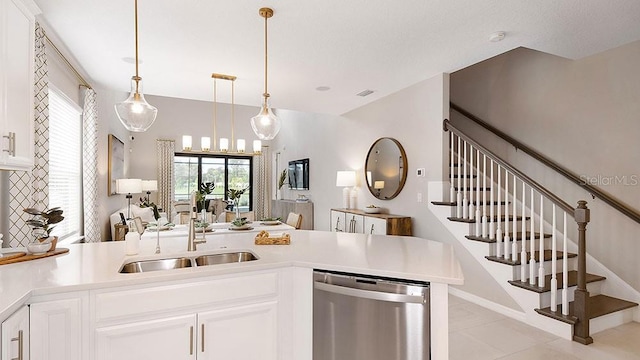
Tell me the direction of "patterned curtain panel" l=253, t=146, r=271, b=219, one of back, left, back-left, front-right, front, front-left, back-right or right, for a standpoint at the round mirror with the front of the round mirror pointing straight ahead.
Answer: right

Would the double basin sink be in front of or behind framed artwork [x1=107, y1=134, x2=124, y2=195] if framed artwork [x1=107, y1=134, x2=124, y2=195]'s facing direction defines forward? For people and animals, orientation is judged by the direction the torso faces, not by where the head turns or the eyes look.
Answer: in front

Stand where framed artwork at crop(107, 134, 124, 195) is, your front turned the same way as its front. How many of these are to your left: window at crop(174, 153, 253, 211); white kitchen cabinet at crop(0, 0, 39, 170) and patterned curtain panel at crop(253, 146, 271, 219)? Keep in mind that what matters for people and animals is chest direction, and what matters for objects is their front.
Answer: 2

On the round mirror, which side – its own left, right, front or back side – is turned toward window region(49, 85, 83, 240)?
front

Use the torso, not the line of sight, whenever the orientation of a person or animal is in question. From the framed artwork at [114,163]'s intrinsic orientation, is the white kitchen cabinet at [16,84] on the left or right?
on its right

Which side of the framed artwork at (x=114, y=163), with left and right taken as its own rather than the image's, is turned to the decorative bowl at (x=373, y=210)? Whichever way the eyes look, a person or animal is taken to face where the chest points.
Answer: front

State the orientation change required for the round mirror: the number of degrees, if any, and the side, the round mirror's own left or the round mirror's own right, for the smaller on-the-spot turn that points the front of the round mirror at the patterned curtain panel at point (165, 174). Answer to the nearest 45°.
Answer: approximately 90° to the round mirror's own right

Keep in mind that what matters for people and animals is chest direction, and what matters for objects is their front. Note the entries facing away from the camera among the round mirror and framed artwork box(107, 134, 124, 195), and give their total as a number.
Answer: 0

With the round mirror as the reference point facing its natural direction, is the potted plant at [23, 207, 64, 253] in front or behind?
in front

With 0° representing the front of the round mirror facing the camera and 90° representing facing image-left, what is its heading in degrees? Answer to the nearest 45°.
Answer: approximately 45°

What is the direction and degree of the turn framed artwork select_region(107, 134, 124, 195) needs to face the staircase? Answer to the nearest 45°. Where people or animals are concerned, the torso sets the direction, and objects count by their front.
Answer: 0° — it already faces it
